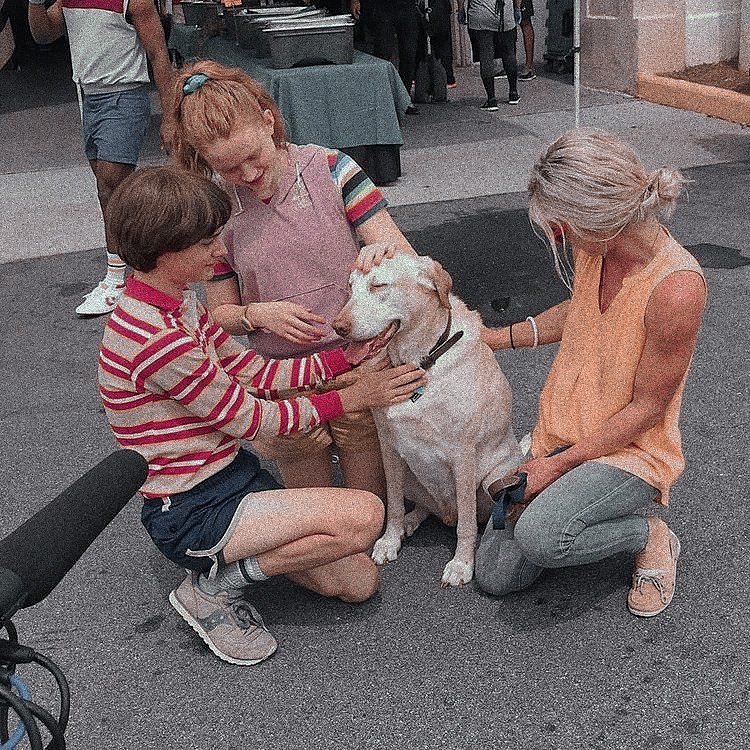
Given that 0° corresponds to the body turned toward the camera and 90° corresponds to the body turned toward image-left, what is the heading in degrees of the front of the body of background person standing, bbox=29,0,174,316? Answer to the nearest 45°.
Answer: approximately 45°

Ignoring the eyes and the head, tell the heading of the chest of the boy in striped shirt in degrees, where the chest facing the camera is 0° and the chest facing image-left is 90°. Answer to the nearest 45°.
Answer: approximately 270°

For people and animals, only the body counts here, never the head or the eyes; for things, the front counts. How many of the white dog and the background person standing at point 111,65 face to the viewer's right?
0

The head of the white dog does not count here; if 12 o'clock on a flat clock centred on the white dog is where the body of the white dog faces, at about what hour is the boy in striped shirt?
The boy in striped shirt is roughly at 1 o'clock from the white dog.

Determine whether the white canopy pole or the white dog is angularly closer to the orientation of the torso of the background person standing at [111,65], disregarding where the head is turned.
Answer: the white dog

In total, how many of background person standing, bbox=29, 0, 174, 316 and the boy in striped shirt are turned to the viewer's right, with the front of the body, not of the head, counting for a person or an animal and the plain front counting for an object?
1

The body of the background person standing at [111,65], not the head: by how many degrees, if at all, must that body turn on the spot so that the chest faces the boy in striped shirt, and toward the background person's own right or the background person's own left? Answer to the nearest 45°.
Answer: approximately 45° to the background person's own left

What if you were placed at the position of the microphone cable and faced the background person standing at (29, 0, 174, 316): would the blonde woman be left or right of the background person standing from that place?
right

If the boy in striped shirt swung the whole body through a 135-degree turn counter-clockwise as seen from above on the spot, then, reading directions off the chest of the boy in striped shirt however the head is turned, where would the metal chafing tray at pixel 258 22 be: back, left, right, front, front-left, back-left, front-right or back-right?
front-right

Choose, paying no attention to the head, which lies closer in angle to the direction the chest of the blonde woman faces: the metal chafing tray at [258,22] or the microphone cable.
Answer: the microphone cable

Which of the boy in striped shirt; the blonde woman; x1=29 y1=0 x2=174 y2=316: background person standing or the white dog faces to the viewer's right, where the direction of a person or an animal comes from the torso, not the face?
the boy in striped shirt

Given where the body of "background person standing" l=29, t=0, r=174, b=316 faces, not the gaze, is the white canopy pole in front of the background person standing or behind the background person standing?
behind

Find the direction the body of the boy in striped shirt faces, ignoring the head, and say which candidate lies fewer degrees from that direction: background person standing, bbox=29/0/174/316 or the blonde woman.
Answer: the blonde woman

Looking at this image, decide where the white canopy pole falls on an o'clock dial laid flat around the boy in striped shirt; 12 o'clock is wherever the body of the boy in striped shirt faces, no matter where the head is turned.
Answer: The white canopy pole is roughly at 10 o'clock from the boy in striped shirt.

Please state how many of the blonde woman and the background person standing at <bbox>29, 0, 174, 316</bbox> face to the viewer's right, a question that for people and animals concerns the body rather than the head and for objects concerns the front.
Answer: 0
